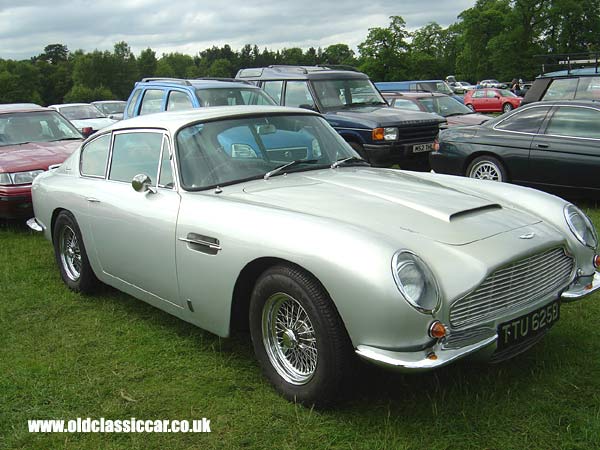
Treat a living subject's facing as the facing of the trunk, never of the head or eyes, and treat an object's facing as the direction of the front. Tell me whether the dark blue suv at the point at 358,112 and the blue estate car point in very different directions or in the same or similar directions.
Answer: same or similar directions

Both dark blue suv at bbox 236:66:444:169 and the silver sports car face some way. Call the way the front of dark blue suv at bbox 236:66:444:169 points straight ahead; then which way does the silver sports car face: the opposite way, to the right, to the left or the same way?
the same way

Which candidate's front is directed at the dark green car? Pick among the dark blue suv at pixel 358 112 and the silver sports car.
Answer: the dark blue suv

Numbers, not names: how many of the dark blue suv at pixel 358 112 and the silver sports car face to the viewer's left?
0

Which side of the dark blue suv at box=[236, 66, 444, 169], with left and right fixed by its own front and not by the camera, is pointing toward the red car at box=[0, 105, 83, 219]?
right

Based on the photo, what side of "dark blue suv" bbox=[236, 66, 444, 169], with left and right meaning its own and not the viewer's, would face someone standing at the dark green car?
front

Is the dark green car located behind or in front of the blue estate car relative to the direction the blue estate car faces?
in front

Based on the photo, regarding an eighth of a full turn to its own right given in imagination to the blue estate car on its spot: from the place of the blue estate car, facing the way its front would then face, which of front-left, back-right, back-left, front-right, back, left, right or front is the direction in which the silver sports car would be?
front

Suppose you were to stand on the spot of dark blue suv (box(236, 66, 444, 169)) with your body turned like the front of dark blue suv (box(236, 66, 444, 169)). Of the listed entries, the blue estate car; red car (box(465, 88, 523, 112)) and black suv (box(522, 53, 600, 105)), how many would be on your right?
1

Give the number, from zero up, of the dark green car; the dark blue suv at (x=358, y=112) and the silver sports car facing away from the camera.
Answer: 0

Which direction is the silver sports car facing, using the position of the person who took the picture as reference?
facing the viewer and to the right of the viewer
